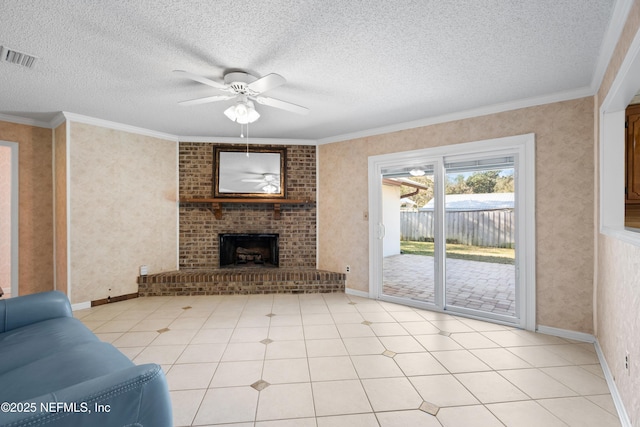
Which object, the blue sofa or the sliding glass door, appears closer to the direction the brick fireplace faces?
the blue sofa

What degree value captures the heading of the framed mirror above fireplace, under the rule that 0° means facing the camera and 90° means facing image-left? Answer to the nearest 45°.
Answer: approximately 0°

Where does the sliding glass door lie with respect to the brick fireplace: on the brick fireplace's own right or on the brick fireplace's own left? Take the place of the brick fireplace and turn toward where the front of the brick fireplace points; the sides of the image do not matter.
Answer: on the brick fireplace's own left

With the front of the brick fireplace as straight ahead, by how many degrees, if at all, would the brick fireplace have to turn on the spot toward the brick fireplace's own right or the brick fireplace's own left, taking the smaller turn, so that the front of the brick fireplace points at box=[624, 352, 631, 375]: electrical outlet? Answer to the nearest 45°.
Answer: approximately 45° to the brick fireplace's own left

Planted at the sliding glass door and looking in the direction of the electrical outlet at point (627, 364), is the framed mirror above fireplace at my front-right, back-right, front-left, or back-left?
back-right

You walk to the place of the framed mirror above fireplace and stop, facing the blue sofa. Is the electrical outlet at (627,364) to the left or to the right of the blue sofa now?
left

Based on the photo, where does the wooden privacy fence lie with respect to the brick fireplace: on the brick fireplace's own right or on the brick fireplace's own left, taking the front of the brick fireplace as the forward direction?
on the brick fireplace's own left

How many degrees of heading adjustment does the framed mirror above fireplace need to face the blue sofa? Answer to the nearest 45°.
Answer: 0° — it already faces it

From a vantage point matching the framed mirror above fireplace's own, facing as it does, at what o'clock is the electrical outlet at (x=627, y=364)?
The electrical outlet is roughly at 11 o'clock from the framed mirror above fireplace.

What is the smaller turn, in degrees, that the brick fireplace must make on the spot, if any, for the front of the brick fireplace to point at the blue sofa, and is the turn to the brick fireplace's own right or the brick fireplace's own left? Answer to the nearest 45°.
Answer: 0° — it already faces it
